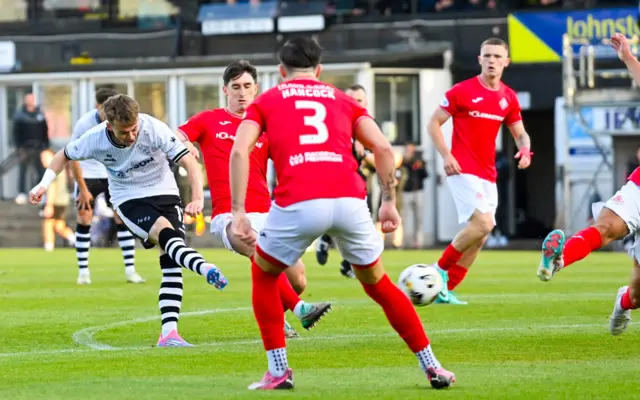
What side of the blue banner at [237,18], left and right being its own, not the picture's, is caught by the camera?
front

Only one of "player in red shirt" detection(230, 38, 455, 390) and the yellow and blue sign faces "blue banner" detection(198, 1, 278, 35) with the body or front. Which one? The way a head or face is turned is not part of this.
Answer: the player in red shirt

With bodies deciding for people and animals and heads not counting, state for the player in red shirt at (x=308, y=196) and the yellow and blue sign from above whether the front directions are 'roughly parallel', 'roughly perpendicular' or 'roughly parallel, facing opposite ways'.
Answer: roughly parallel, facing opposite ways

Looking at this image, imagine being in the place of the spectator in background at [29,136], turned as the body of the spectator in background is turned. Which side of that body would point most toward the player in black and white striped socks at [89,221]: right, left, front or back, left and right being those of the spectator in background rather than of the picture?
front

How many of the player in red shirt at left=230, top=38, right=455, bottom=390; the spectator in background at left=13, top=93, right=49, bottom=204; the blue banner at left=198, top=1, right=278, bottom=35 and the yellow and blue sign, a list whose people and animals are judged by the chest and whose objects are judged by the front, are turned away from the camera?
1

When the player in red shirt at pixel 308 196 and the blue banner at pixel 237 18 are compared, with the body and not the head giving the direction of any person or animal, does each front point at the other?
yes

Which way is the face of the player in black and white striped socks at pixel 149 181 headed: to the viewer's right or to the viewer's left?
to the viewer's right

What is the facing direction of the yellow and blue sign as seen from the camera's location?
facing the viewer

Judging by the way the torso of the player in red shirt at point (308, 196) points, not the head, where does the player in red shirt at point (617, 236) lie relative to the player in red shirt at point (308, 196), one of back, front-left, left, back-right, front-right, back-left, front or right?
front-right

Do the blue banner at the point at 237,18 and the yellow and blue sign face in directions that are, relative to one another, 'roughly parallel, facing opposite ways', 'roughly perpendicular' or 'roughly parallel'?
roughly parallel

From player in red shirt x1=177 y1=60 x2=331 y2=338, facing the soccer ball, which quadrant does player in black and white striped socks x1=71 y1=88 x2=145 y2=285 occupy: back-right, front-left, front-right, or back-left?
back-left

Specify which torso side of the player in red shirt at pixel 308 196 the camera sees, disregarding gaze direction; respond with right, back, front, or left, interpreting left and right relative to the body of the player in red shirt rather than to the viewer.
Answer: back

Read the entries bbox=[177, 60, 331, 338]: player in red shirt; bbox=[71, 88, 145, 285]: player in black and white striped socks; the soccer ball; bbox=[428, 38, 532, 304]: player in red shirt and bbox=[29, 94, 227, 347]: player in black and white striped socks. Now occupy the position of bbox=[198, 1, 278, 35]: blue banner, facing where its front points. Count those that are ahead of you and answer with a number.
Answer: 5

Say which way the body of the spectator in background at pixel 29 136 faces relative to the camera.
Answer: toward the camera
